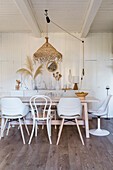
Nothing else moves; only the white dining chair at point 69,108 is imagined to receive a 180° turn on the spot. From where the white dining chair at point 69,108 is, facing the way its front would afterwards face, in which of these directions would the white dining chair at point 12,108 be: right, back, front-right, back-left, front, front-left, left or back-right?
right

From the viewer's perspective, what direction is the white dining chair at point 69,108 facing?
away from the camera
